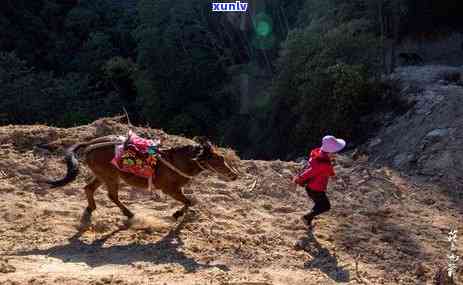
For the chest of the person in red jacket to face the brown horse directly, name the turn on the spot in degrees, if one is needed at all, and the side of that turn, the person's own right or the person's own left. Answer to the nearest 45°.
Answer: approximately 180°

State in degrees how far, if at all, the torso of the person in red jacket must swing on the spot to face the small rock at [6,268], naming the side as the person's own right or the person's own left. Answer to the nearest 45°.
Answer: approximately 135° to the person's own right

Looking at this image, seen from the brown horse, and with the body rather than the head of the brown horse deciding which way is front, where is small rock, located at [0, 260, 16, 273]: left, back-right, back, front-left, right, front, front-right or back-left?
back-right

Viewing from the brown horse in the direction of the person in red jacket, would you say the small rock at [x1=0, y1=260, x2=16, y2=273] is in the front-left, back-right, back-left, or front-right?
back-right

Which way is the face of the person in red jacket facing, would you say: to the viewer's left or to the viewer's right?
to the viewer's right

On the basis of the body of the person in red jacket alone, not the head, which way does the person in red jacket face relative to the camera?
to the viewer's right

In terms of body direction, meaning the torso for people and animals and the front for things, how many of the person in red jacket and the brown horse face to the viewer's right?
2

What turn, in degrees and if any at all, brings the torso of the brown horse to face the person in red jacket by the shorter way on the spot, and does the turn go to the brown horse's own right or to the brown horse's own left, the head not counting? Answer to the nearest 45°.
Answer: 0° — it already faces them

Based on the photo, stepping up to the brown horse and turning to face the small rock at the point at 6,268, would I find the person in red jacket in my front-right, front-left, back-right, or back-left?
back-left

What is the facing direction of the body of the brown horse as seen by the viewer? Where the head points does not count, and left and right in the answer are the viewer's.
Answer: facing to the right of the viewer
